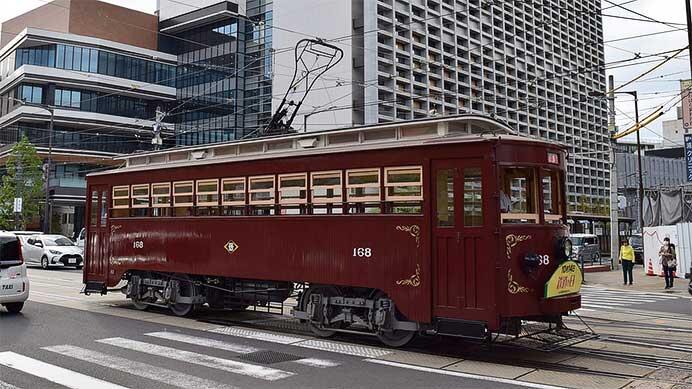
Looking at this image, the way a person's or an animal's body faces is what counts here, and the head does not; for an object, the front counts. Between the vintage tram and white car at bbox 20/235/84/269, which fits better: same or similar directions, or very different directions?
same or similar directions

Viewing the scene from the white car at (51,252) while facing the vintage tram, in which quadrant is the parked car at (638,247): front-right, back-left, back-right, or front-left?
front-left

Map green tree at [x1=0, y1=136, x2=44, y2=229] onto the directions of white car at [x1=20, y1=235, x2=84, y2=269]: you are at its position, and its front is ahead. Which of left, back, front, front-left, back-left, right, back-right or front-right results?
back-left

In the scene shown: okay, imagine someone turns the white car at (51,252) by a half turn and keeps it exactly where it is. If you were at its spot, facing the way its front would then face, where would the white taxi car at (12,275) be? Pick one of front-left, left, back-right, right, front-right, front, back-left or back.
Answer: back-left

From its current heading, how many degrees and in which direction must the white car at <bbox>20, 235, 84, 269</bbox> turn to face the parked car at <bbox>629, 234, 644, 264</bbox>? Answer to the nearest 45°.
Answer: approximately 45° to its left

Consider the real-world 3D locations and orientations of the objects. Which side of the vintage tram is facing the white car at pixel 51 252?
back

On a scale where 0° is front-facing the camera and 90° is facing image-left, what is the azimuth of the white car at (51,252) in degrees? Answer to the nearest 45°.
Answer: approximately 315°

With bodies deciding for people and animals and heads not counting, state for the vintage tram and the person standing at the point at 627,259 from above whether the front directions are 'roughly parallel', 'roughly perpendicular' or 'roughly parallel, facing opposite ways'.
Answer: roughly perpendicular

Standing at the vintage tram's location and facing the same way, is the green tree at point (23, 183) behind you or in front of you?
behind

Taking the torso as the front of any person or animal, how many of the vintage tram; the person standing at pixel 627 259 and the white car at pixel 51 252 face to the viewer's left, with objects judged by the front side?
0

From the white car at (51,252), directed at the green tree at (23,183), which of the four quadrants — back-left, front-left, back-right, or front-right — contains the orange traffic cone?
back-right

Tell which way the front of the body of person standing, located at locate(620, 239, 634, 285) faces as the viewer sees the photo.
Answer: toward the camera

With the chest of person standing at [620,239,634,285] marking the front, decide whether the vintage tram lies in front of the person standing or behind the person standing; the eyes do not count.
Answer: in front

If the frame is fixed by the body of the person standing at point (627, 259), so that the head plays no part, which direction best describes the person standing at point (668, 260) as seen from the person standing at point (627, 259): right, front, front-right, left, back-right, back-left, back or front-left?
front-left

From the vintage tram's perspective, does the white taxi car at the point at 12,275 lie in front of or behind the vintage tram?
behind

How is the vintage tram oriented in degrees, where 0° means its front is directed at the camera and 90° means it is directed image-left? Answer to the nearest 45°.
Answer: approximately 315°
